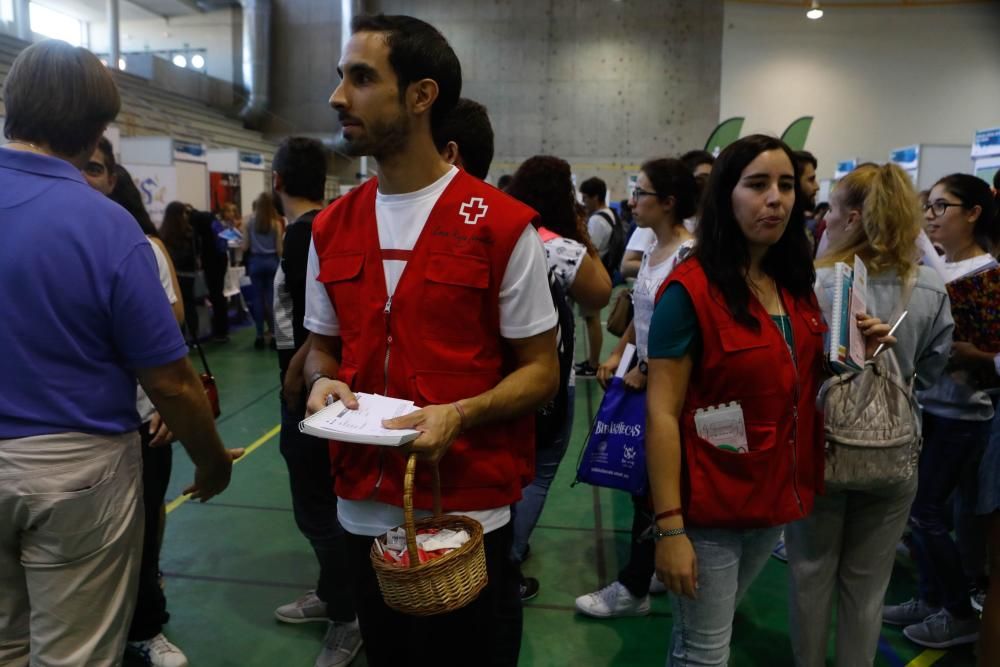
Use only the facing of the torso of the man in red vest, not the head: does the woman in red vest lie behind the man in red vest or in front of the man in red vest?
behind

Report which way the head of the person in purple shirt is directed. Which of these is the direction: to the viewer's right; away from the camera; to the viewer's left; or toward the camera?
away from the camera

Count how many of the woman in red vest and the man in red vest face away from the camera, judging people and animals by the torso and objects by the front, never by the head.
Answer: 0

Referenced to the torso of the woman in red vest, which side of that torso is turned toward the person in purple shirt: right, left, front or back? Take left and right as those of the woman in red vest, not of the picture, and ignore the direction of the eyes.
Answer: right

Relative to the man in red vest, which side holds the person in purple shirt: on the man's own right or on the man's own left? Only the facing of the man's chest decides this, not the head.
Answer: on the man's own right

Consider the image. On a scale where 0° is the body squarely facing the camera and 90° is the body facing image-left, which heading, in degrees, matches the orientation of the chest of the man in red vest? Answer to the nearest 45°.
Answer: approximately 45°

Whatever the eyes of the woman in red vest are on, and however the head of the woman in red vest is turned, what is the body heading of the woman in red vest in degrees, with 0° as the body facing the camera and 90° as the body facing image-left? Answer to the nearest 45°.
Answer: approximately 315°

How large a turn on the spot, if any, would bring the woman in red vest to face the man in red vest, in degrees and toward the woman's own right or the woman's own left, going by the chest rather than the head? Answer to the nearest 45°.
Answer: approximately 90° to the woman's own right

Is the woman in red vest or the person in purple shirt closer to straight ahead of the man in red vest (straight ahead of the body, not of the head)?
the person in purple shirt
